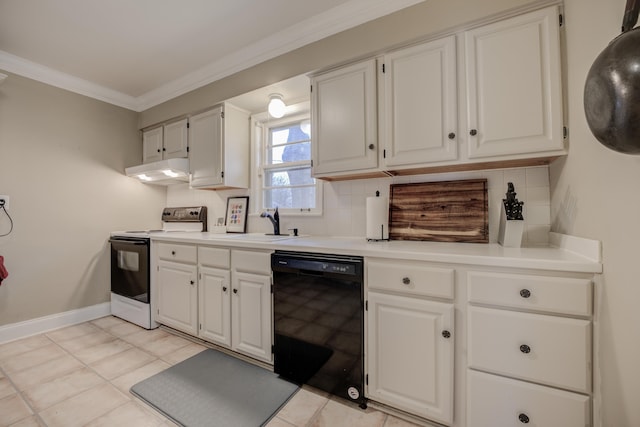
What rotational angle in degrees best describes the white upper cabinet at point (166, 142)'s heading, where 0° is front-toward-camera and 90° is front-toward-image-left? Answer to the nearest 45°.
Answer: approximately 45°

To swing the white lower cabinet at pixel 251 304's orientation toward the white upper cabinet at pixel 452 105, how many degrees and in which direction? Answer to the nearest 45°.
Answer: approximately 90° to its left

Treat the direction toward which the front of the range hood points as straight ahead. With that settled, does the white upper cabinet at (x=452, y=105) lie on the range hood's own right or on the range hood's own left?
on the range hood's own left

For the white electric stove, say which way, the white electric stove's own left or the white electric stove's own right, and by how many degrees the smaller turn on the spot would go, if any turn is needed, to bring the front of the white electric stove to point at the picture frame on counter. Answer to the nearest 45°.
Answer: approximately 90° to the white electric stove's own left

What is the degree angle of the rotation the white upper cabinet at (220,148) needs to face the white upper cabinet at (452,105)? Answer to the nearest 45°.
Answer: approximately 90° to its left

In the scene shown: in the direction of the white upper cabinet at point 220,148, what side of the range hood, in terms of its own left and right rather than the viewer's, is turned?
left

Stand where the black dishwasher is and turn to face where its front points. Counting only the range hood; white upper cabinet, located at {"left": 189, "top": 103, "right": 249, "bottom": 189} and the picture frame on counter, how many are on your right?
3

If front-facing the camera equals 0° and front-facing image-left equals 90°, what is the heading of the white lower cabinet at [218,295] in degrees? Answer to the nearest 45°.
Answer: approximately 45°
